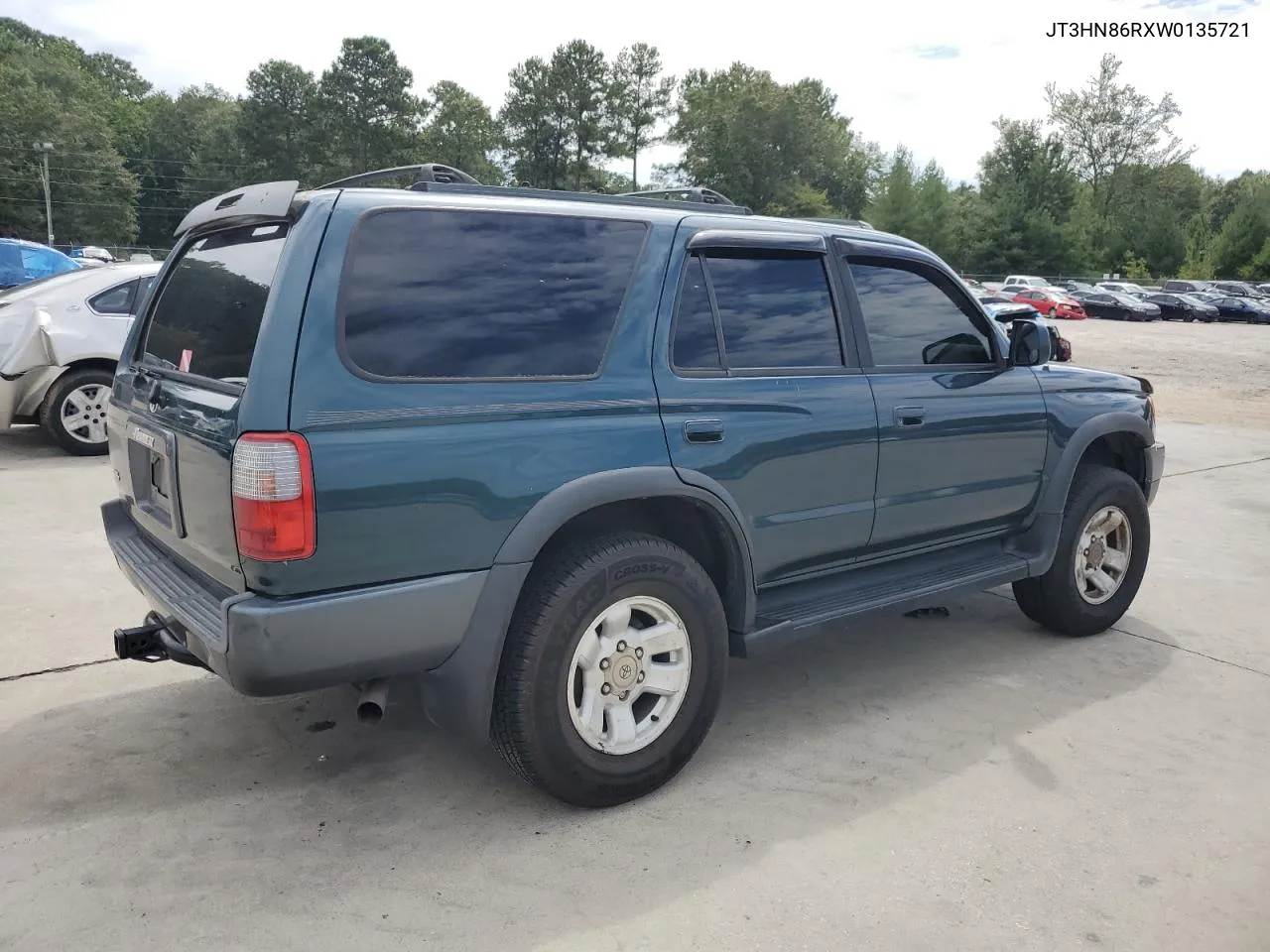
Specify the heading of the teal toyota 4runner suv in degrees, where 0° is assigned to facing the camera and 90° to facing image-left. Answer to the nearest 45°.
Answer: approximately 225°

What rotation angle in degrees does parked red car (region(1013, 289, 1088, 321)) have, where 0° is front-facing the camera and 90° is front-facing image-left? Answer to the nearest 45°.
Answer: approximately 315°

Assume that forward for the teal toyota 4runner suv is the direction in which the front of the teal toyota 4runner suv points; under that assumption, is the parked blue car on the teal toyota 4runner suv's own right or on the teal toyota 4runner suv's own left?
on the teal toyota 4runner suv's own left
